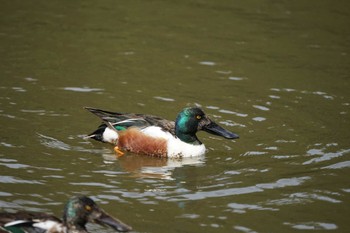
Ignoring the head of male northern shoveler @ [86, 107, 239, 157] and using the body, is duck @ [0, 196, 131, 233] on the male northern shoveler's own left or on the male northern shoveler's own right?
on the male northern shoveler's own right

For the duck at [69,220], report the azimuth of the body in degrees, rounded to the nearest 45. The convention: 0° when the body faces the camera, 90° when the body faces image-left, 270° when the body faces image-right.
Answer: approximately 270°

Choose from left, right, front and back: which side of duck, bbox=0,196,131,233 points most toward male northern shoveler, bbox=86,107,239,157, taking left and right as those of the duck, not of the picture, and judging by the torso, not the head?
left

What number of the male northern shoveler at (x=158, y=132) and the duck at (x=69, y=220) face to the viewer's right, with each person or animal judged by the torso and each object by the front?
2

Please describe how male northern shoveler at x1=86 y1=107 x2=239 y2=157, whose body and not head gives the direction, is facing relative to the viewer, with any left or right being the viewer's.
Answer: facing to the right of the viewer
